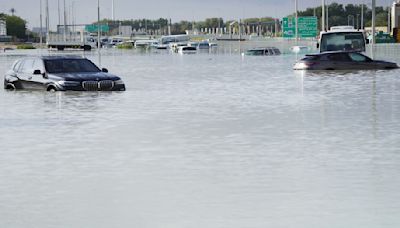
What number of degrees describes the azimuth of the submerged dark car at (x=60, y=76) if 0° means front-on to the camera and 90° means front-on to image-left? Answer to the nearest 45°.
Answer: approximately 315°
